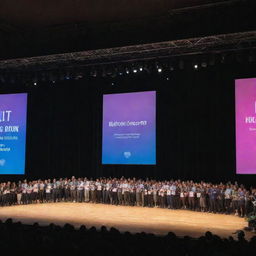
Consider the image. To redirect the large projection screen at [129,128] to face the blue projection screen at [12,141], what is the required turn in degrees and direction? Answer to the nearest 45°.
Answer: approximately 90° to its right

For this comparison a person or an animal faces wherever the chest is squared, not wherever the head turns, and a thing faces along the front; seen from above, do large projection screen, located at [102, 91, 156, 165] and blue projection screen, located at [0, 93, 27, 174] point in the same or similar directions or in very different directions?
same or similar directions

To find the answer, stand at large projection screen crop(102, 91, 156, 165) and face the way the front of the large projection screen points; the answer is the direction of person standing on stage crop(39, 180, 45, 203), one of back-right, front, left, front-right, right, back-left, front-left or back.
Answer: right

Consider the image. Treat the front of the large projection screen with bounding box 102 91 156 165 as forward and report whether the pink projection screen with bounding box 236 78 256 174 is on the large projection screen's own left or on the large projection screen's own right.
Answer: on the large projection screen's own left

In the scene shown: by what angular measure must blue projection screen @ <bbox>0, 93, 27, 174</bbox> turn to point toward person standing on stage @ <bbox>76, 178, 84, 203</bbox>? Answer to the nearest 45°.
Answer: approximately 45° to its left

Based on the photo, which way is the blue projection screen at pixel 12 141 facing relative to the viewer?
toward the camera

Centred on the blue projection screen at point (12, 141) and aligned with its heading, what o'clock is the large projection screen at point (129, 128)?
The large projection screen is roughly at 10 o'clock from the blue projection screen.

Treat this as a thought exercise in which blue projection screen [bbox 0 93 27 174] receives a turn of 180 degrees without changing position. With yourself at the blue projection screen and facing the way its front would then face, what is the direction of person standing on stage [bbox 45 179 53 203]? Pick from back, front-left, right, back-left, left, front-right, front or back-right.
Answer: back-right

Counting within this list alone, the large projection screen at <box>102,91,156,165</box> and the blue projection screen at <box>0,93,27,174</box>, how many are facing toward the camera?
2

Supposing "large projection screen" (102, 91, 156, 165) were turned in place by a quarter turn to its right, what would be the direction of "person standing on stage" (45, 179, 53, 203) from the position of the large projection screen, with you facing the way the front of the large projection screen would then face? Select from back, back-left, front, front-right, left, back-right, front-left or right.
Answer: front
